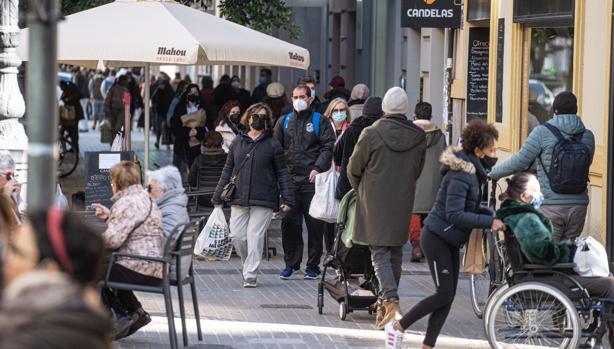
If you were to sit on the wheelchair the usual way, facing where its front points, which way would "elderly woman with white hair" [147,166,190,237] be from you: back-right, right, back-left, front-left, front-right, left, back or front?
back

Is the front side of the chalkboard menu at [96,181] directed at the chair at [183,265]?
yes

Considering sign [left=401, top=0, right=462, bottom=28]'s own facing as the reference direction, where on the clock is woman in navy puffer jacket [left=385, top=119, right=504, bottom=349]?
The woman in navy puffer jacket is roughly at 12 o'clock from the sign.

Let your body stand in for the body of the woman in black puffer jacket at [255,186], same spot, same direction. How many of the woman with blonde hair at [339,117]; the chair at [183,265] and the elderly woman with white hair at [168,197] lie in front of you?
2

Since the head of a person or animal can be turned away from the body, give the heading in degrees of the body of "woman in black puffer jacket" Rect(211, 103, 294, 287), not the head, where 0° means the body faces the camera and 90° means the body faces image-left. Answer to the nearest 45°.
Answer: approximately 0°

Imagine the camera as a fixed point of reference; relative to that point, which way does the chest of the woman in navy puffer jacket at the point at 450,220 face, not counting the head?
to the viewer's right

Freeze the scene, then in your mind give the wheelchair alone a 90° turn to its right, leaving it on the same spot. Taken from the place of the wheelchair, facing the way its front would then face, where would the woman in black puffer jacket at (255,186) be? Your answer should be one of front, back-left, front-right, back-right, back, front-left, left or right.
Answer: back-right

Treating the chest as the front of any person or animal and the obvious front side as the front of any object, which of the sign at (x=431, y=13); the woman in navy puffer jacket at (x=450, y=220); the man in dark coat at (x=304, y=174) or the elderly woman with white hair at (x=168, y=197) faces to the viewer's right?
the woman in navy puffer jacket

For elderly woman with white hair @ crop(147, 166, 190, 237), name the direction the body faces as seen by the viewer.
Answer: to the viewer's left

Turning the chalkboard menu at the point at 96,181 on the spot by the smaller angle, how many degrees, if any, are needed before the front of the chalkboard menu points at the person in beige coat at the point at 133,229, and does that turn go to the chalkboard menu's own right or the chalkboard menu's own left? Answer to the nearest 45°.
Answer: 0° — it already faces them

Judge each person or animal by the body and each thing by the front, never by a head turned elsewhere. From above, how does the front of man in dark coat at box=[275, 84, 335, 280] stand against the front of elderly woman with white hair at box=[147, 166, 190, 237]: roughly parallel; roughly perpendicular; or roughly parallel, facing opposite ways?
roughly perpendicular
